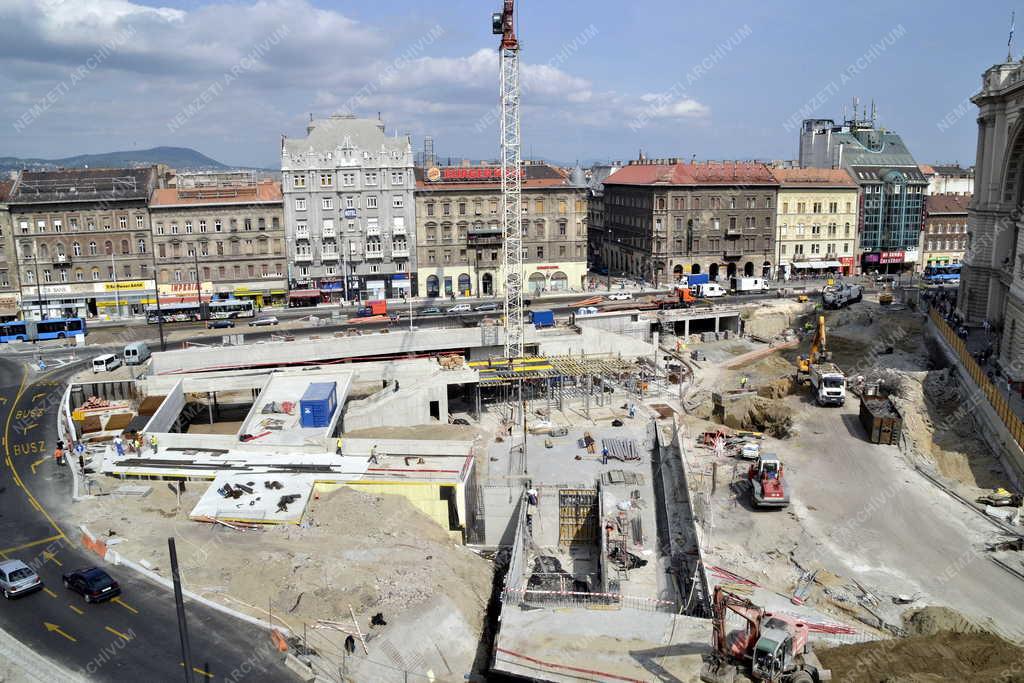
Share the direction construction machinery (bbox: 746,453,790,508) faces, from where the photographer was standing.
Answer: facing the viewer

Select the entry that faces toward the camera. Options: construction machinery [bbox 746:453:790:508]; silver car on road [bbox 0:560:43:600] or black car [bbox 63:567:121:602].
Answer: the construction machinery

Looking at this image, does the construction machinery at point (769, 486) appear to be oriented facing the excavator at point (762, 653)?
yes

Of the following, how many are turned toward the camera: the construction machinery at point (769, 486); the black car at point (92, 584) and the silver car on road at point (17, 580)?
1

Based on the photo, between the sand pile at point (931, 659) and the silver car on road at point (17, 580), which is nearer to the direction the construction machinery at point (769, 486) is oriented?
the sand pile

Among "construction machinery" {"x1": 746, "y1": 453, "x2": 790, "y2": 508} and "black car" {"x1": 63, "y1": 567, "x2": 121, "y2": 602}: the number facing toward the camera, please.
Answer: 1

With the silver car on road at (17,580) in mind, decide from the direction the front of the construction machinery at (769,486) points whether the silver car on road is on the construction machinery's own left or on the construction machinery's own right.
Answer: on the construction machinery's own right

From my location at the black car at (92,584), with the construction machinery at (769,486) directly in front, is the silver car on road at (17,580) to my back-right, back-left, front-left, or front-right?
back-left

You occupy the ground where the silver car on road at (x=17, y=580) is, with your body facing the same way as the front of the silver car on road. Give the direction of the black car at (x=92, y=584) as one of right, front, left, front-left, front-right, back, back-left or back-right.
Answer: back
